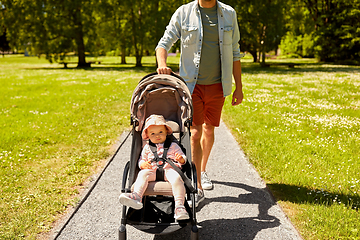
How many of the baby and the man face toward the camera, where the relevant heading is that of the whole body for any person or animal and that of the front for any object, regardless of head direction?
2

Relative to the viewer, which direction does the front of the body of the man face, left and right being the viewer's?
facing the viewer

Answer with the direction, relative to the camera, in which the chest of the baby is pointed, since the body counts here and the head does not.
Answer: toward the camera

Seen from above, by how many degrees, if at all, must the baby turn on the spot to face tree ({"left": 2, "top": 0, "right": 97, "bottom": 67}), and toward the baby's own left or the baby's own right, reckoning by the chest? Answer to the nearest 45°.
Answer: approximately 180°
